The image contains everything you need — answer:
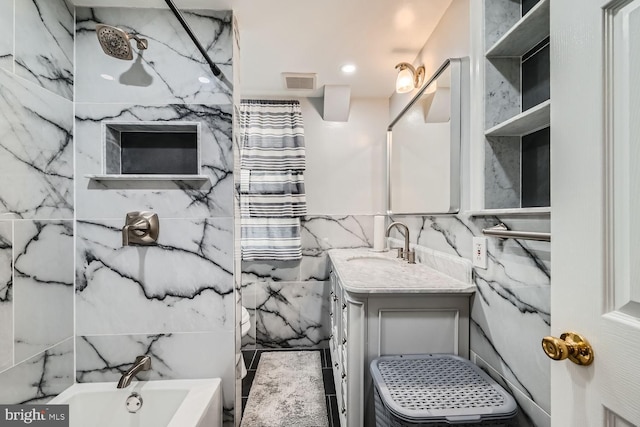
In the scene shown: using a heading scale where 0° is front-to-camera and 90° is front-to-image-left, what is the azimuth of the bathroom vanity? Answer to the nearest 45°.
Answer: approximately 90°

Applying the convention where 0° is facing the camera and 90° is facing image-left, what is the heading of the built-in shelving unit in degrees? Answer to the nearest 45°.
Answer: approximately 45°

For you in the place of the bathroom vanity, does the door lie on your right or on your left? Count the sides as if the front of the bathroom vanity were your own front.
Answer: on your left

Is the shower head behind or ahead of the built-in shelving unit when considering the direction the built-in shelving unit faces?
ahead

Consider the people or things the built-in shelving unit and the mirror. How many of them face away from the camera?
0

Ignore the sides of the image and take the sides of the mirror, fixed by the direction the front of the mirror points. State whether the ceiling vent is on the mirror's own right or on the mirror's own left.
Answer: on the mirror's own right

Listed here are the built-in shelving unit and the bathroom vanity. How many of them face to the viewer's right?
0

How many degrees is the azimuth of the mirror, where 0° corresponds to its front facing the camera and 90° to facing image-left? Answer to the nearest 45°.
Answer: approximately 45°
